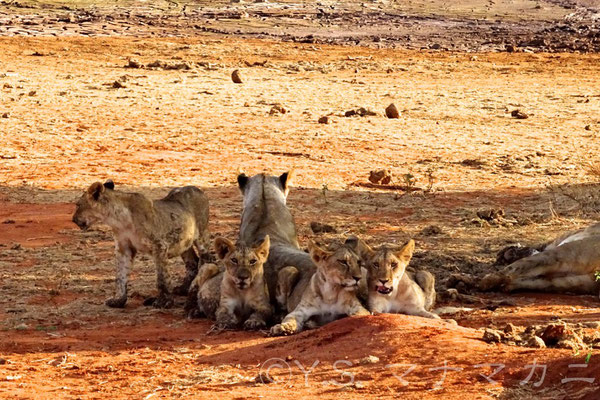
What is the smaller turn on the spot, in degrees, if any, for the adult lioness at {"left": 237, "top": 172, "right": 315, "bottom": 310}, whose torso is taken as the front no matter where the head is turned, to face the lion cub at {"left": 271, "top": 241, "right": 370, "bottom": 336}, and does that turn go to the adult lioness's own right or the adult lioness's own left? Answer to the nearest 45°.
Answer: approximately 180°

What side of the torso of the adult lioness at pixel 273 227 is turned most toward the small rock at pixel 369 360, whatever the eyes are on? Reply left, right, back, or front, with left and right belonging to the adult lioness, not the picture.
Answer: back

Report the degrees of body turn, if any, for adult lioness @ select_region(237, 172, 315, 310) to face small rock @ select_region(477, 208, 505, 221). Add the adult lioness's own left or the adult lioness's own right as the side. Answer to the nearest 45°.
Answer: approximately 45° to the adult lioness's own right

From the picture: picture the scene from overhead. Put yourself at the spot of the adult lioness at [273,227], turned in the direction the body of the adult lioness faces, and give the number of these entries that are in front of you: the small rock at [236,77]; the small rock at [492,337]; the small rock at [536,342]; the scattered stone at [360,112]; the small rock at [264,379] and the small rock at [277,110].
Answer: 3

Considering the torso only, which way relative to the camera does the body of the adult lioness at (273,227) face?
away from the camera

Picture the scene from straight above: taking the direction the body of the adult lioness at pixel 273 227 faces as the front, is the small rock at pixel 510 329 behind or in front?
behind

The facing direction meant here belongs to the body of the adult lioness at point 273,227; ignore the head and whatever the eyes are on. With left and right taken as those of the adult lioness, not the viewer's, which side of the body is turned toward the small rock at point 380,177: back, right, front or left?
front

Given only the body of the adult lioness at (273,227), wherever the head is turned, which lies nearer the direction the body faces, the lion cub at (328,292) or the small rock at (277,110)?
the small rock

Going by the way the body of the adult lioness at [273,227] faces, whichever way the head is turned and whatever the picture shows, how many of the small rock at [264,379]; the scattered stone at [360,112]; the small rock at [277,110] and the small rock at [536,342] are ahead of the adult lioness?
2

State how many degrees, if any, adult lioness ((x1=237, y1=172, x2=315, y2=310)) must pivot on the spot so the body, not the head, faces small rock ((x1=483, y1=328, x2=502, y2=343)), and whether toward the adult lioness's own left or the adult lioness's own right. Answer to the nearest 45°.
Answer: approximately 135° to the adult lioness's own right

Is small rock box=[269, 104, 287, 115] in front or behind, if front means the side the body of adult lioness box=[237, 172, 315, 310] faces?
in front

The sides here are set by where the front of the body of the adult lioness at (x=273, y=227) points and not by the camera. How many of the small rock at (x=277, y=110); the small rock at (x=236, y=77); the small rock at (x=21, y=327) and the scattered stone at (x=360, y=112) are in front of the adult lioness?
3

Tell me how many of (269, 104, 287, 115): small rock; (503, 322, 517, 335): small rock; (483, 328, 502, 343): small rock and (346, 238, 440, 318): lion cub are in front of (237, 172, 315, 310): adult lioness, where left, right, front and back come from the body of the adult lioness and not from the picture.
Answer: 1
